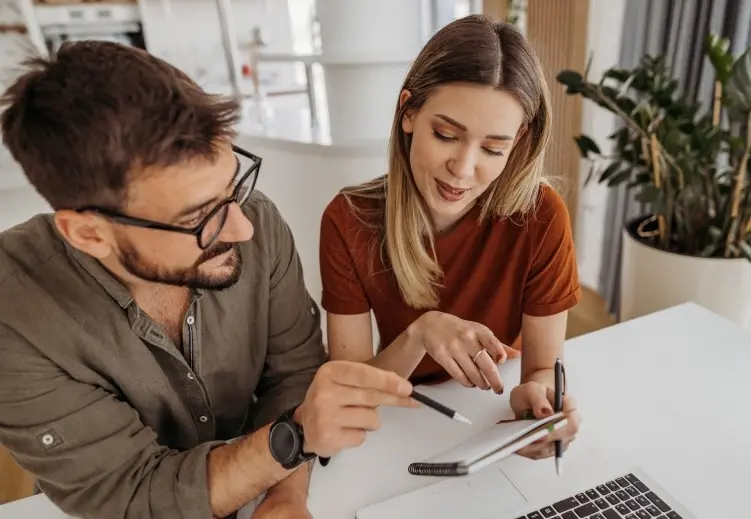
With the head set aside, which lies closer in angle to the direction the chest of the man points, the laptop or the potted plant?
the laptop

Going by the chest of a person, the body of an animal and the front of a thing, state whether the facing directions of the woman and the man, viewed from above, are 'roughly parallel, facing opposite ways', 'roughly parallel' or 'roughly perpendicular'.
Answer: roughly perpendicular

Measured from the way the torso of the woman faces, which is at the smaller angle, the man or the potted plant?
the man

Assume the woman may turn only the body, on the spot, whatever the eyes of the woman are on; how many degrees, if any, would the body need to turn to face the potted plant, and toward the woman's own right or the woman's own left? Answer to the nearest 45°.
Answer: approximately 135° to the woman's own left

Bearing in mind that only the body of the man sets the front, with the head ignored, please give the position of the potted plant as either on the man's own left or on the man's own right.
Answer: on the man's own left
